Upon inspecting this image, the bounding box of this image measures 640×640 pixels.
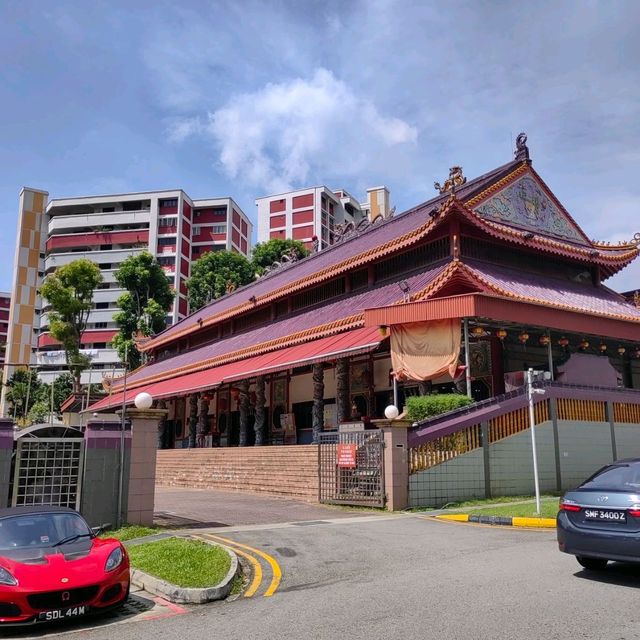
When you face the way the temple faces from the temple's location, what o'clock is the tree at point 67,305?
The tree is roughly at 3 o'clock from the temple.

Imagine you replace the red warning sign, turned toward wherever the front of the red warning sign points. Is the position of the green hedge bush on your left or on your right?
on your left

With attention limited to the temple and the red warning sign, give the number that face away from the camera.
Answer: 0

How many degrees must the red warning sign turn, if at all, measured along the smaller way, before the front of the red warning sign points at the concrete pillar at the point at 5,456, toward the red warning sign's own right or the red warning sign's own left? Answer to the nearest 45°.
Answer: approximately 45° to the red warning sign's own right

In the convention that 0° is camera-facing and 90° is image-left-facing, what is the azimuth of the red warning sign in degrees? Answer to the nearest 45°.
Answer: approximately 0°

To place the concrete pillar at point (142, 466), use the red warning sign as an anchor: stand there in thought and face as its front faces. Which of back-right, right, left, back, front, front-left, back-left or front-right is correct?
front-right

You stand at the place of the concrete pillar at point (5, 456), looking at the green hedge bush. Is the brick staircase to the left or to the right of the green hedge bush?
left

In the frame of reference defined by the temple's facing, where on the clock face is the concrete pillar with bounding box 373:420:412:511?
The concrete pillar is roughly at 11 o'clock from the temple.

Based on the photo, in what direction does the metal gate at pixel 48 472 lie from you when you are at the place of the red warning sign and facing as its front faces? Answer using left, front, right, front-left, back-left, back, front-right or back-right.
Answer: front-right

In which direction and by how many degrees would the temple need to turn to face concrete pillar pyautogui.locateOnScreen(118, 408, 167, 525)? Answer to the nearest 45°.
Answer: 0° — it already faces it

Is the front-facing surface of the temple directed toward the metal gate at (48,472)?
yes

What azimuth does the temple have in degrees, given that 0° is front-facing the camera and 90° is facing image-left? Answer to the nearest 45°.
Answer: approximately 45°

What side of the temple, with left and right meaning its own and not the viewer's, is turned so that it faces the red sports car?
front

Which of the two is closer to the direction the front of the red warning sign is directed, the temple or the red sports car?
the red sports car
